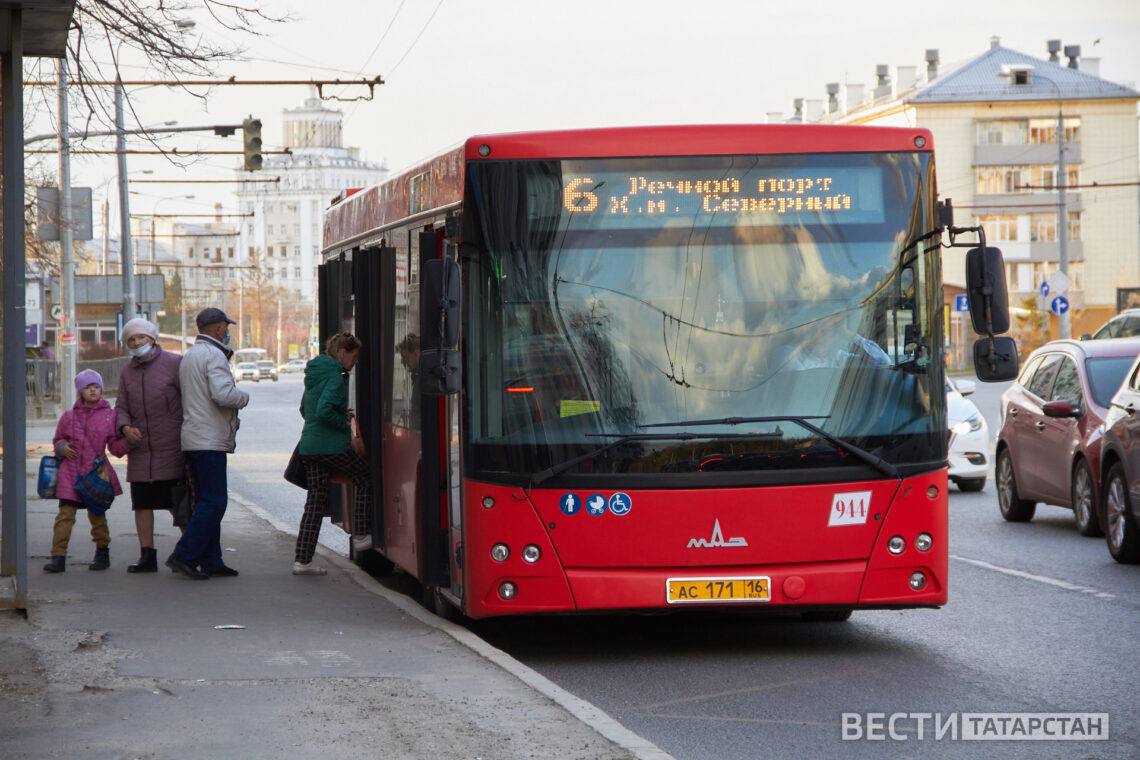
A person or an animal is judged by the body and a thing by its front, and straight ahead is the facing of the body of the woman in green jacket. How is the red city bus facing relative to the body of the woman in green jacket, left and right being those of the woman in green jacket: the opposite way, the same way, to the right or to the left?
to the right

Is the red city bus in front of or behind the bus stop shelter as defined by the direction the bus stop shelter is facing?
in front

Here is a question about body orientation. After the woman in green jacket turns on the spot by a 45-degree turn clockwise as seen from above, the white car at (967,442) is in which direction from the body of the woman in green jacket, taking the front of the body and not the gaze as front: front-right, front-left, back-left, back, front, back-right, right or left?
left

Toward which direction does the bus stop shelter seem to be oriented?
to the viewer's right

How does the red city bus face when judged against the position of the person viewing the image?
facing the viewer

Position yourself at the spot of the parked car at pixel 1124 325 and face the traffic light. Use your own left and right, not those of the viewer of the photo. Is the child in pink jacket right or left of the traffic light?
left

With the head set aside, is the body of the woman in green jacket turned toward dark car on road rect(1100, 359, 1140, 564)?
yes

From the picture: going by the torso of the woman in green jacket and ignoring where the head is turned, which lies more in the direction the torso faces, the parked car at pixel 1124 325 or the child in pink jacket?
the parked car

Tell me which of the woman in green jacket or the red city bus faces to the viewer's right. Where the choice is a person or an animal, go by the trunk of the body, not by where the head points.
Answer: the woman in green jacket

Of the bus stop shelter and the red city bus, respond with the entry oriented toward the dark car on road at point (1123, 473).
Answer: the bus stop shelter

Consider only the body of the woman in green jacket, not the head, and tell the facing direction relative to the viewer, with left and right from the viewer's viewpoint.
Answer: facing to the right of the viewer

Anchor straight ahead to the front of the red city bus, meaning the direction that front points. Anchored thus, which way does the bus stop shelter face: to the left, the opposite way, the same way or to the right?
to the left
